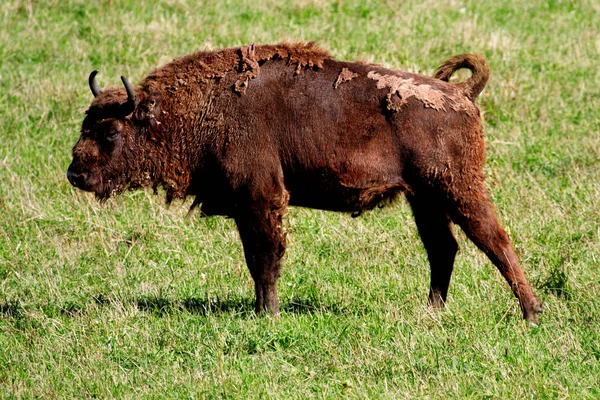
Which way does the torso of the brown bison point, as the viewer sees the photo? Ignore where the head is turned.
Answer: to the viewer's left
